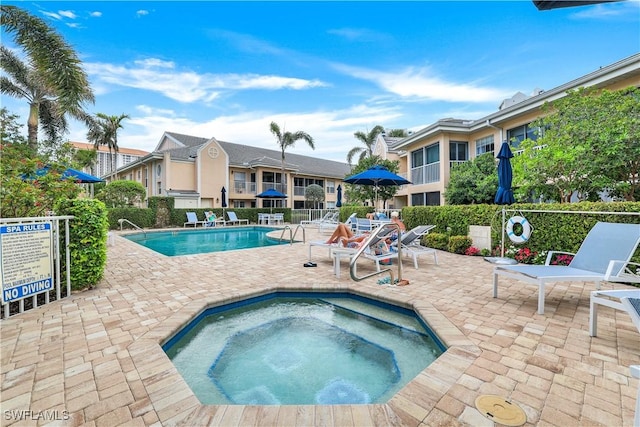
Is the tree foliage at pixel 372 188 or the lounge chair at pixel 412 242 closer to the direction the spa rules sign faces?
the lounge chair

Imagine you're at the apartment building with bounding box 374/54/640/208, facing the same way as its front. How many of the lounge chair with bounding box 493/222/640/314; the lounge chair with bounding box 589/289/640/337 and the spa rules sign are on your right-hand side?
0

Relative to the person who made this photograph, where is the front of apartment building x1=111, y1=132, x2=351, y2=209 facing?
facing the viewer and to the right of the viewer

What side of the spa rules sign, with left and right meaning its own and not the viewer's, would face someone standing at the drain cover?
front

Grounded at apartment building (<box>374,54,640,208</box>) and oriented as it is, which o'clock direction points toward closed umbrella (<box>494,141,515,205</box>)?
The closed umbrella is roughly at 10 o'clock from the apartment building.

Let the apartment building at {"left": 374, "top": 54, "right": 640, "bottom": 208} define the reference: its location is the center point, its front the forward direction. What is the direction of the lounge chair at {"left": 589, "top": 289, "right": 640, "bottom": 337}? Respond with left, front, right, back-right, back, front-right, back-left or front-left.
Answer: front-left

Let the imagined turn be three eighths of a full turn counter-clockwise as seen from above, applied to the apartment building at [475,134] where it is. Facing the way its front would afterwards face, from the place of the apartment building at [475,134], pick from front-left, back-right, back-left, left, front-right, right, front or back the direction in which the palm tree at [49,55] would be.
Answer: back-right

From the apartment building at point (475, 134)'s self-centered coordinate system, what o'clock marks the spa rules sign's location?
The spa rules sign is roughly at 11 o'clock from the apartment building.

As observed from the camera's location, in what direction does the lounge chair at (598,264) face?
facing the viewer and to the left of the viewer

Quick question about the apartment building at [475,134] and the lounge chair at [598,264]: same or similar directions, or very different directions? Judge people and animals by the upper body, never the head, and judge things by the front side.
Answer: same or similar directions

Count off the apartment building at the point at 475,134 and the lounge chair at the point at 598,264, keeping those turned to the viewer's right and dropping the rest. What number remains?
0

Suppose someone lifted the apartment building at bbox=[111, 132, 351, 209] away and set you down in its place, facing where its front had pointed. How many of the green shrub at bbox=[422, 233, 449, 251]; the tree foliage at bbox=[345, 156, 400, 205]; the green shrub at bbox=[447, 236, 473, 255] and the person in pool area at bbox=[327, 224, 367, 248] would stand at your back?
0

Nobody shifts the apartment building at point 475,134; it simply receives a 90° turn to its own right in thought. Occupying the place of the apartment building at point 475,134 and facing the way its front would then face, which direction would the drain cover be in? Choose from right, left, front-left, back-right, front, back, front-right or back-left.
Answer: back-left

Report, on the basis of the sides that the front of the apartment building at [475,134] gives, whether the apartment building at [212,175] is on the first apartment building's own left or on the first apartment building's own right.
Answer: on the first apartment building's own right

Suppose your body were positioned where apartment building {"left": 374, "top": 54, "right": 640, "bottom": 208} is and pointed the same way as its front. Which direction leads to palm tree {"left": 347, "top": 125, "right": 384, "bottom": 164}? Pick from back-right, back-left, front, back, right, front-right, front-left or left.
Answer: right
